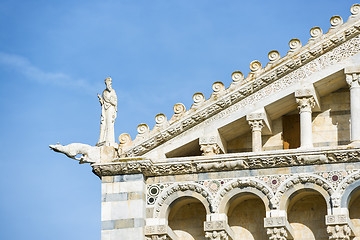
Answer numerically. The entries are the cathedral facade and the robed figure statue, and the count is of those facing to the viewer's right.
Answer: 0

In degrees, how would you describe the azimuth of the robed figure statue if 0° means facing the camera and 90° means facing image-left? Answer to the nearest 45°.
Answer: approximately 45°

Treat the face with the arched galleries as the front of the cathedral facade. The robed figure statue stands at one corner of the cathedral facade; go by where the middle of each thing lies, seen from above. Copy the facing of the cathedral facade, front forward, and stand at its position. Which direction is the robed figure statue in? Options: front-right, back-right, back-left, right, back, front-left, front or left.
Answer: right

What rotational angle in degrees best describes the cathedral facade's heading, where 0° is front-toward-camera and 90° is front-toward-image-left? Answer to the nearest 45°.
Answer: approximately 0°
